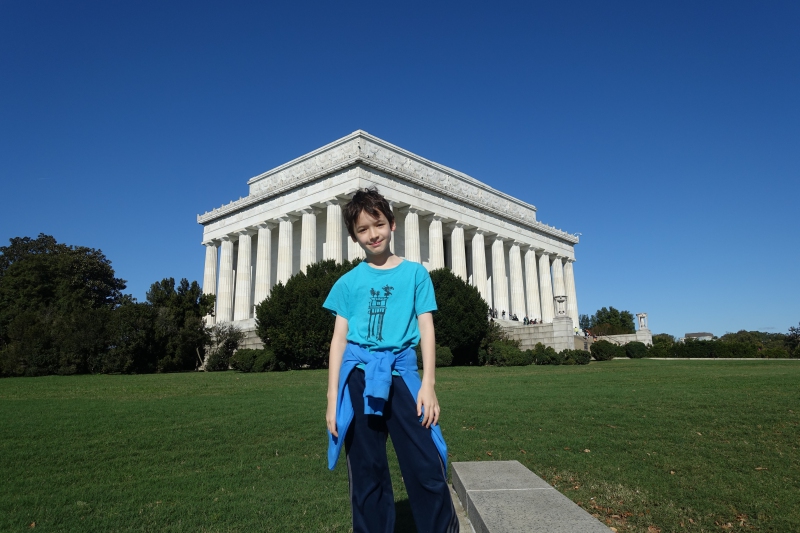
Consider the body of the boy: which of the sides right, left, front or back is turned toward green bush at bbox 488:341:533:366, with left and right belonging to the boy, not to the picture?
back

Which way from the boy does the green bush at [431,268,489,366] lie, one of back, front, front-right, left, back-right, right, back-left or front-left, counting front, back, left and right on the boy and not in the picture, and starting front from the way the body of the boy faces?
back

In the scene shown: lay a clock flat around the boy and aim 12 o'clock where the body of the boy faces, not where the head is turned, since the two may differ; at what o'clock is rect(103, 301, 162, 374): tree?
The tree is roughly at 5 o'clock from the boy.

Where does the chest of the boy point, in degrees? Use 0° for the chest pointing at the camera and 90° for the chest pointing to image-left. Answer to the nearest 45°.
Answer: approximately 0°

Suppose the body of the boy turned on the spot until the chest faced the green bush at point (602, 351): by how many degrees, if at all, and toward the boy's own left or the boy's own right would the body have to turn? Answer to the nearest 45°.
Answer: approximately 135° to the boy's own left

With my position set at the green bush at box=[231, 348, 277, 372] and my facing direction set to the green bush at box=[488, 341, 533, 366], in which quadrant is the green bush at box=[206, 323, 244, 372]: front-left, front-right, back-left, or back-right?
back-left

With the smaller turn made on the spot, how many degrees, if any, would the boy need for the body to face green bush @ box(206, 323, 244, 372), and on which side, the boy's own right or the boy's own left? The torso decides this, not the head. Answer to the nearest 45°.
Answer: approximately 180°

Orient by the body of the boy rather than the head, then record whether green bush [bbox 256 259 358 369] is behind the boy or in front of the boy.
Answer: behind

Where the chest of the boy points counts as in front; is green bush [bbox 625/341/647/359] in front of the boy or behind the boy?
behind

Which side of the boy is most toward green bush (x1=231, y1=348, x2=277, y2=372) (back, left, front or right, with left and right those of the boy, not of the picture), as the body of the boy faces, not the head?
back
